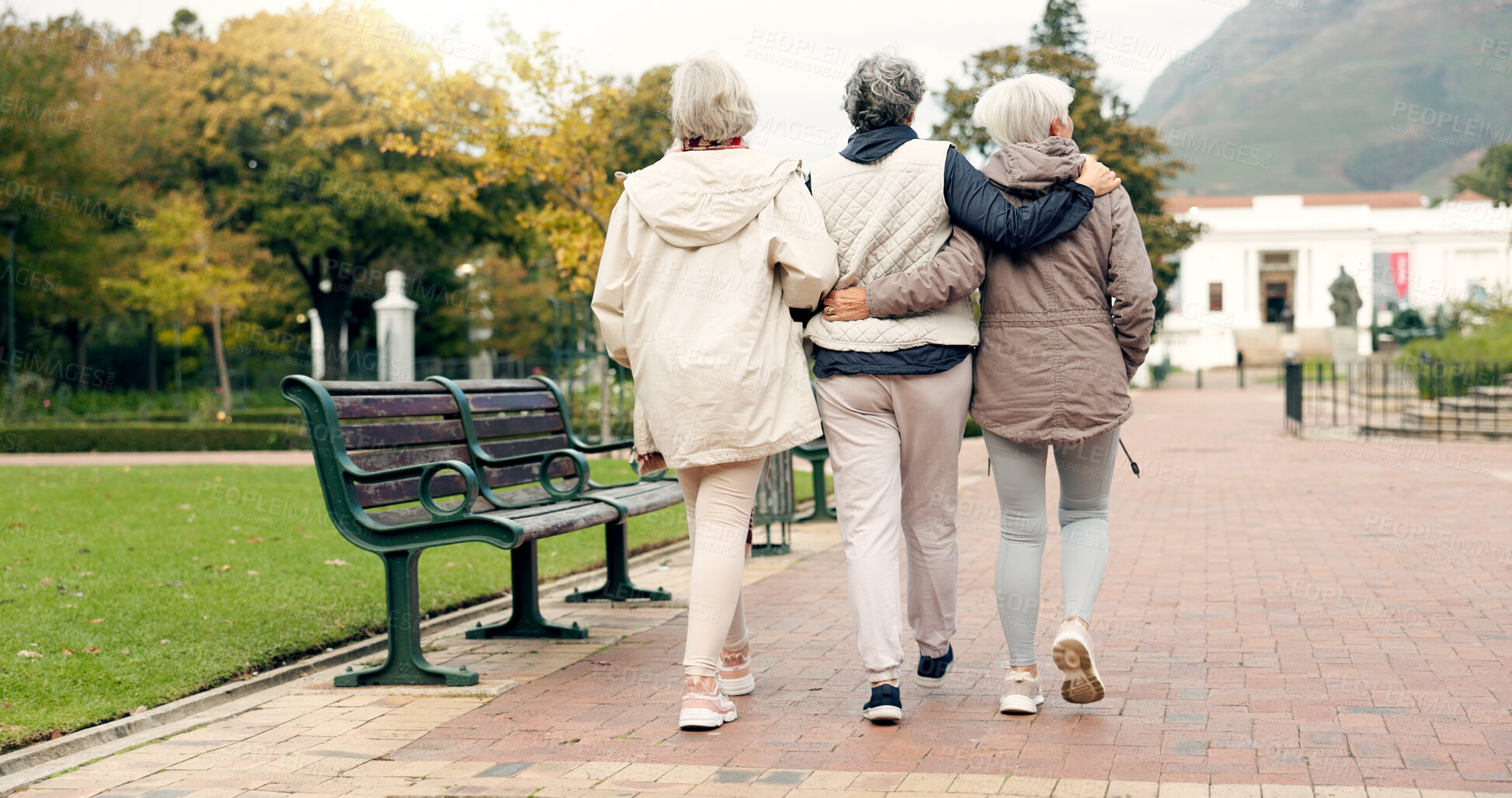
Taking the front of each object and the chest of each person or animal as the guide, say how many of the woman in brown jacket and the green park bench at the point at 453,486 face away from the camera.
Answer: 1

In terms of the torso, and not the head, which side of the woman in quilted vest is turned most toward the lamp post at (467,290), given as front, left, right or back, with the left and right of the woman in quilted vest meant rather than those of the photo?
front

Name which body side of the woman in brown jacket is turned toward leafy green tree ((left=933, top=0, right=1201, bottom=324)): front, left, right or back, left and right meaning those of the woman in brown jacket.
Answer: front

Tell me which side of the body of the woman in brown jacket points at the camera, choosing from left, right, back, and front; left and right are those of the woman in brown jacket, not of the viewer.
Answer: back

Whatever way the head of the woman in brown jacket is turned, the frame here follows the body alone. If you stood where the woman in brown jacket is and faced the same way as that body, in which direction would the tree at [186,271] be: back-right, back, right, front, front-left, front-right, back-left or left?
front-left

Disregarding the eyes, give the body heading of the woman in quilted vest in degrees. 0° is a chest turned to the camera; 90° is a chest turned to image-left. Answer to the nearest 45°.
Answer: approximately 180°

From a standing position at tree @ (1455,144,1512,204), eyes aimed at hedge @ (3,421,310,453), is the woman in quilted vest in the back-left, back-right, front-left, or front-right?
front-left

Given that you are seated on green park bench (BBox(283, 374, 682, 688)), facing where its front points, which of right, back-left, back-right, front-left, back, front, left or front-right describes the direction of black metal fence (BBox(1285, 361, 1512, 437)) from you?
left

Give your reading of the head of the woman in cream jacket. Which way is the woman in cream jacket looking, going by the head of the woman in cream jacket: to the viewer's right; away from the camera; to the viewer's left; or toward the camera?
away from the camera

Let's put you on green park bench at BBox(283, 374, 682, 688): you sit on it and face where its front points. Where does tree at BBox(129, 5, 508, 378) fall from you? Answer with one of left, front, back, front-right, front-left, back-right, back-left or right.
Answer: back-left

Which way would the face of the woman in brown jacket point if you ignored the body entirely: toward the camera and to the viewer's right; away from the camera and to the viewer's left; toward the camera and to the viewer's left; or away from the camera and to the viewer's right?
away from the camera and to the viewer's right

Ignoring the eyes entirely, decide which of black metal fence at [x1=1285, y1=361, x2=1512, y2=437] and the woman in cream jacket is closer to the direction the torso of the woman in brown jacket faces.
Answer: the black metal fence

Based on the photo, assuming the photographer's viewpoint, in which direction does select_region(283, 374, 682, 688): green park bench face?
facing the viewer and to the right of the viewer

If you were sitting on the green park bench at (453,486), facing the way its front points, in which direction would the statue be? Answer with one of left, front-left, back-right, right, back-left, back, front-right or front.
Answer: left

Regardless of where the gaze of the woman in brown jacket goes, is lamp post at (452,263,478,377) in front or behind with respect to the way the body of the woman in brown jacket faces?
in front

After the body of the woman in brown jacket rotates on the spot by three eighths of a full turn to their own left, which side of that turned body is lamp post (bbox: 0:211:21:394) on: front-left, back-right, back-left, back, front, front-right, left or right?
right

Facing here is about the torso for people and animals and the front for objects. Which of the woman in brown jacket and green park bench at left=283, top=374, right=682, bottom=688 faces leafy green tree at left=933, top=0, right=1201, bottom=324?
the woman in brown jacket

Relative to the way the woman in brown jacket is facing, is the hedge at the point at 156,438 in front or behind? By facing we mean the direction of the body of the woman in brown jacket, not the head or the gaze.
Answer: in front
